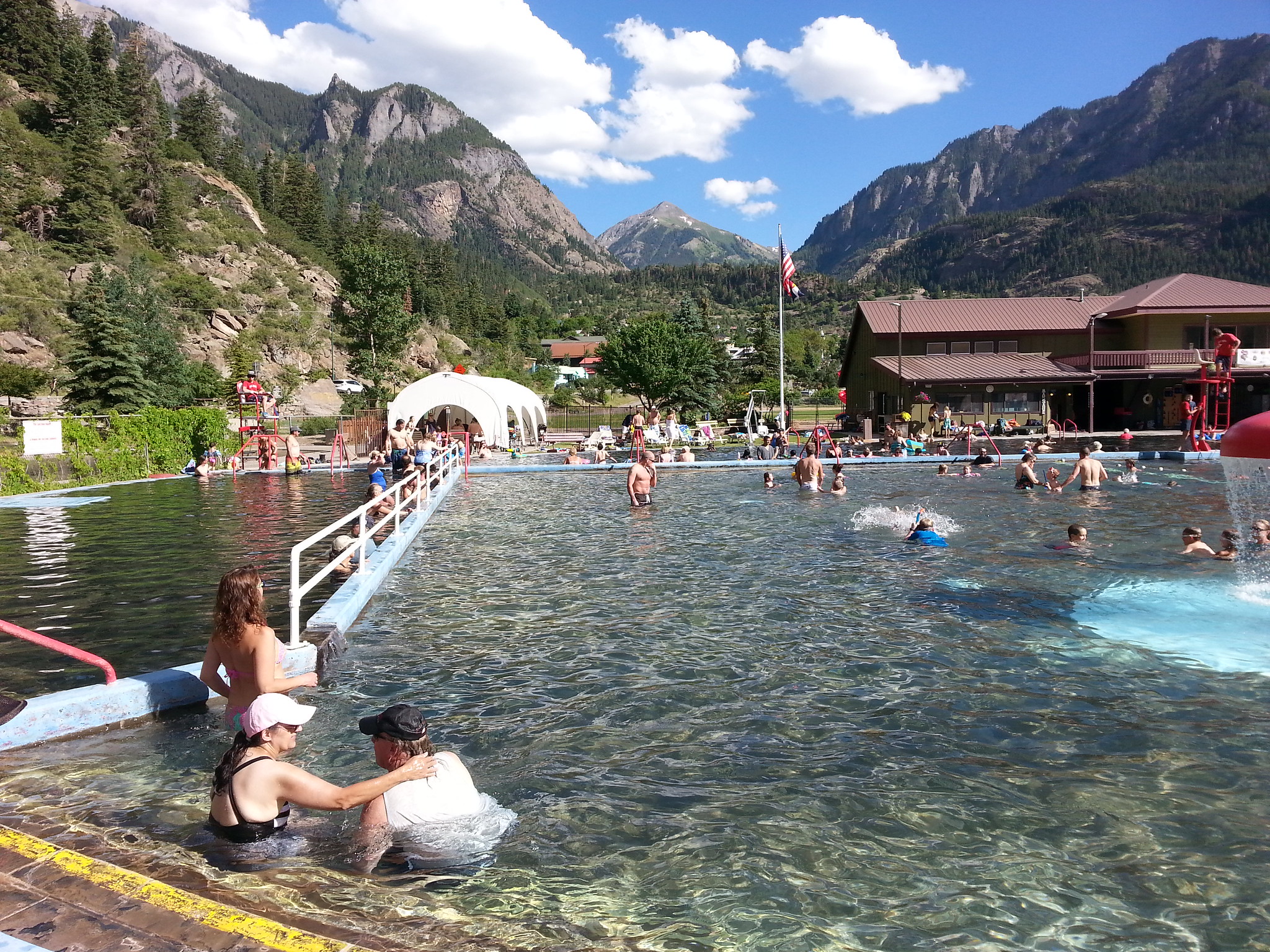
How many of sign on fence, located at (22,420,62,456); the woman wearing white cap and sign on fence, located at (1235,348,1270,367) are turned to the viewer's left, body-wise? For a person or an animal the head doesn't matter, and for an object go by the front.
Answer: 0

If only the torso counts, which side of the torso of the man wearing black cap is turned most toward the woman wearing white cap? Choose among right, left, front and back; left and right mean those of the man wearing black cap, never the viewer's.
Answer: front

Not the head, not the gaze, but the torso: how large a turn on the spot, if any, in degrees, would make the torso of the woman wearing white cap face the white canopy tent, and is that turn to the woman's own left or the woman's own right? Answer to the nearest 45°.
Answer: approximately 45° to the woman's own left

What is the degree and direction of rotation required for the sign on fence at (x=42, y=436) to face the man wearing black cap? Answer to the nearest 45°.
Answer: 0° — it already faces them

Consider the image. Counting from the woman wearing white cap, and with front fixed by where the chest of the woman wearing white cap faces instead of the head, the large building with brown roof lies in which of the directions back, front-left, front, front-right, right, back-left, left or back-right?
front

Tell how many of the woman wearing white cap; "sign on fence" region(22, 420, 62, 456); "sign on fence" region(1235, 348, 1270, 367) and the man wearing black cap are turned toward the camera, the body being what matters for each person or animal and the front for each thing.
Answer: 2

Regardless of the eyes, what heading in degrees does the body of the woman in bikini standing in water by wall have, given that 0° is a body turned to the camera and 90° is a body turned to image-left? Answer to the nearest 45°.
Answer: approximately 225°

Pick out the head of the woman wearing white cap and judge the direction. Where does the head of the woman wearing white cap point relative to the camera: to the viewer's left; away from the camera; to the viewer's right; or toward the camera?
to the viewer's right

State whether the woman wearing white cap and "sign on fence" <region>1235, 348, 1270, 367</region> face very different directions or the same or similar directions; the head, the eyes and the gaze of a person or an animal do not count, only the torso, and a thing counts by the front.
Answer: very different directions

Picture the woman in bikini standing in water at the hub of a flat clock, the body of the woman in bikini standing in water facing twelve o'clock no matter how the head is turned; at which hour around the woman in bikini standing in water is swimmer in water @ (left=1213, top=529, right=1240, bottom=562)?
The swimmer in water is roughly at 1 o'clock from the woman in bikini standing in water.

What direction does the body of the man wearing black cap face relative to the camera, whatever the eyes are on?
to the viewer's left

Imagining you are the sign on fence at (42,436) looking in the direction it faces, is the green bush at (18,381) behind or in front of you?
behind

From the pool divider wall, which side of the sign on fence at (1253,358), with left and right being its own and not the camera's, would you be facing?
front

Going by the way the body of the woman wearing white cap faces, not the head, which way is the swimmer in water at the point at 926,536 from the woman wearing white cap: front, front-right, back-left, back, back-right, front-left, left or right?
front

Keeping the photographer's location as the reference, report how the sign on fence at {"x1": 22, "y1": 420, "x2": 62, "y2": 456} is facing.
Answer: facing the viewer

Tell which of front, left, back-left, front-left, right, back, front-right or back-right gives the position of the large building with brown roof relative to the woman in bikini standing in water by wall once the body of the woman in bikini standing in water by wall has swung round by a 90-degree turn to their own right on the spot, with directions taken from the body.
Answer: left

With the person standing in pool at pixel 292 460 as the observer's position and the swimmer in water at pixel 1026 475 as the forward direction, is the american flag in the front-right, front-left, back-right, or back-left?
front-left

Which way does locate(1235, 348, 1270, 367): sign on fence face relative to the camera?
toward the camera
